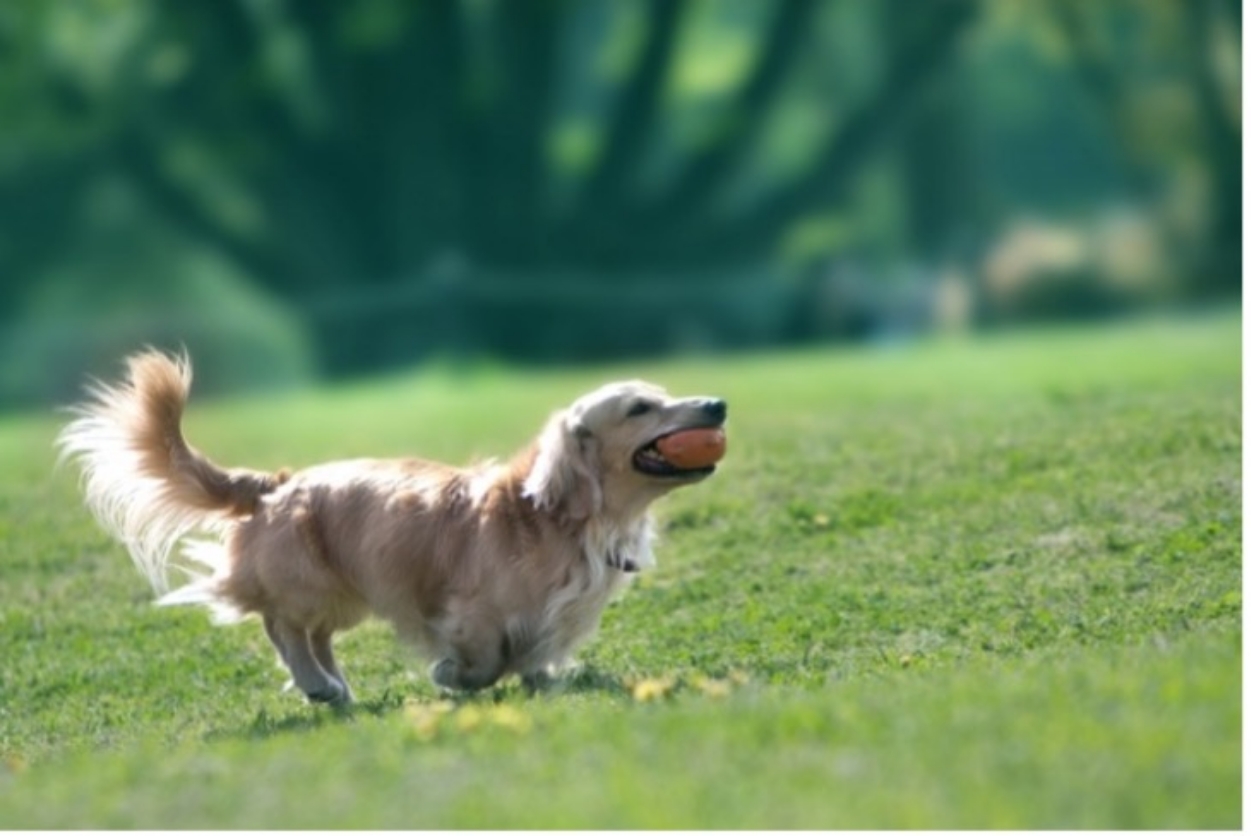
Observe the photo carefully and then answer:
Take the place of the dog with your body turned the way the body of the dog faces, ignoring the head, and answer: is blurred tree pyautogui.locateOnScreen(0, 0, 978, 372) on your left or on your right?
on your left

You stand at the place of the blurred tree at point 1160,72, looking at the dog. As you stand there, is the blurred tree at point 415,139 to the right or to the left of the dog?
right

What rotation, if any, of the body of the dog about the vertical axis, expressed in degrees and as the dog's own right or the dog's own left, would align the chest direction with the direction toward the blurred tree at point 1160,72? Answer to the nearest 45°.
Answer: approximately 45° to the dog's own left

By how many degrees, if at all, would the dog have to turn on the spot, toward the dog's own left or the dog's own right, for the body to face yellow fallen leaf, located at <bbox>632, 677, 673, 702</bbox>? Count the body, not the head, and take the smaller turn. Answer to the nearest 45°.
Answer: approximately 45° to the dog's own right

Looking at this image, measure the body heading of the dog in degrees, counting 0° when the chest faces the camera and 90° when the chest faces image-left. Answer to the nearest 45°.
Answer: approximately 270°
